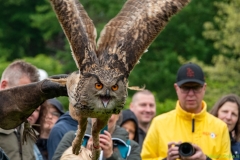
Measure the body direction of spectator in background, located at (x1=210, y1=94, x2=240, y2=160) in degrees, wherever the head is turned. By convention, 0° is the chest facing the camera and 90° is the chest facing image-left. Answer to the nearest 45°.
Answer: approximately 0°

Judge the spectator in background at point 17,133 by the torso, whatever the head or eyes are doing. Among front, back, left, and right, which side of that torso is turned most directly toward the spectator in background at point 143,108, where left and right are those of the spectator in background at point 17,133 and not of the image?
left

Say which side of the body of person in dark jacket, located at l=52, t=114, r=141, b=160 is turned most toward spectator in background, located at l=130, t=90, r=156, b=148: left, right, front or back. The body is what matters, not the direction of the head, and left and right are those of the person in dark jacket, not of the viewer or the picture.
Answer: back

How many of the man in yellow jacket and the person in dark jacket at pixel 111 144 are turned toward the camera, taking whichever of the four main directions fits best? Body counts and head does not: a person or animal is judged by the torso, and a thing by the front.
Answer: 2

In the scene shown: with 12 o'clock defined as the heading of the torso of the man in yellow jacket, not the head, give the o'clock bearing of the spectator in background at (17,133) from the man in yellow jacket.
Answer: The spectator in background is roughly at 2 o'clock from the man in yellow jacket.

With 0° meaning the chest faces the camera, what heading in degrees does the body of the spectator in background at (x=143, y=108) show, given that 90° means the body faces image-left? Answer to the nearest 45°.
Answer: approximately 315°

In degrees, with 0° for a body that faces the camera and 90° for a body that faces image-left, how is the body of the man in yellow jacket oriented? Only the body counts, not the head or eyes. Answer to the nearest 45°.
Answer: approximately 0°
